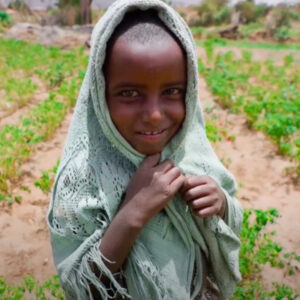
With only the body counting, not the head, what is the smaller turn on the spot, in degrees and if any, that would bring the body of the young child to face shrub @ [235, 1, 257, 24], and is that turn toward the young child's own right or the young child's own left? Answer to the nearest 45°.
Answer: approximately 180°

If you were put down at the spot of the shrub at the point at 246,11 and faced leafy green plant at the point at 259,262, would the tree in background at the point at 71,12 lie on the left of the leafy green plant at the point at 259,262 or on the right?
right

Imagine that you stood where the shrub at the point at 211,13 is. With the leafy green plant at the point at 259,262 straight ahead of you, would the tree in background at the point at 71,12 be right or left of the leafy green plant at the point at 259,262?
right

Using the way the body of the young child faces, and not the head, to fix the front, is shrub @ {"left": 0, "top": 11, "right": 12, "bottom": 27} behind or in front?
behind

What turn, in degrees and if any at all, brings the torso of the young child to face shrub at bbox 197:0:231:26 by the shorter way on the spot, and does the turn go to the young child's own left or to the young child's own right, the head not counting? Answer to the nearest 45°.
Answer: approximately 180°

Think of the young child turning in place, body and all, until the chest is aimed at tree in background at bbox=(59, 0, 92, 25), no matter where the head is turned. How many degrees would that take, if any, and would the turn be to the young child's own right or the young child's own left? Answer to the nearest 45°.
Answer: approximately 180°

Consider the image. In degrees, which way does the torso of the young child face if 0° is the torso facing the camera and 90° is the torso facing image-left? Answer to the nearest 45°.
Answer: approximately 0°

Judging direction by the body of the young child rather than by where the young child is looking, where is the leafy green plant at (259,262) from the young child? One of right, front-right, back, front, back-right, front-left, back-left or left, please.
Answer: back-left
